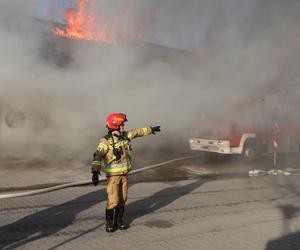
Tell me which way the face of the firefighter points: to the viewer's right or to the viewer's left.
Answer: to the viewer's right

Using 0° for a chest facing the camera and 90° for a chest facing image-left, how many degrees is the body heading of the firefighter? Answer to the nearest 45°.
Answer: approximately 315°
